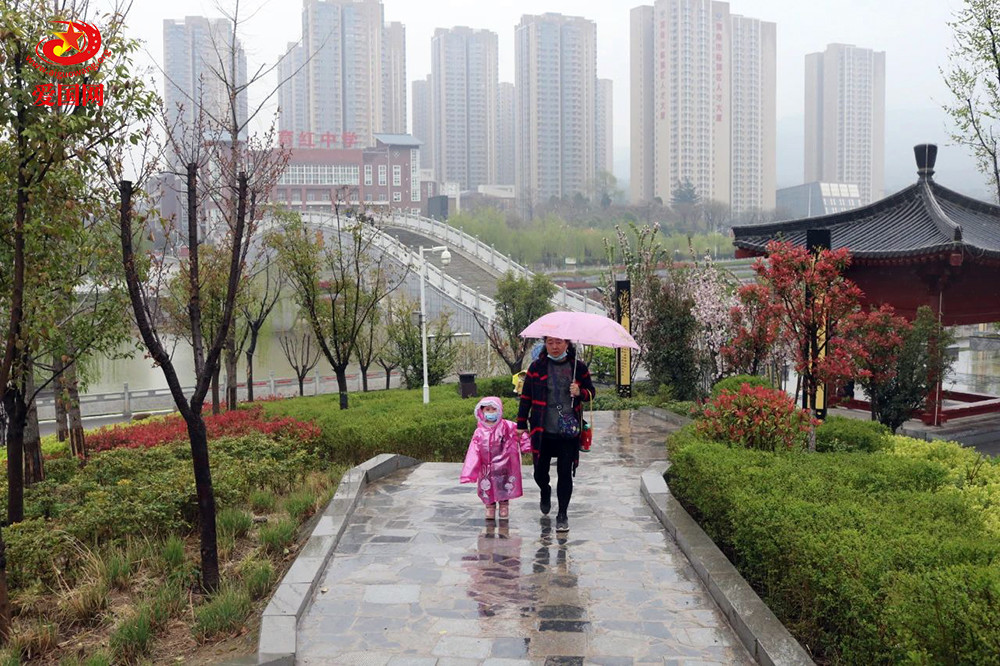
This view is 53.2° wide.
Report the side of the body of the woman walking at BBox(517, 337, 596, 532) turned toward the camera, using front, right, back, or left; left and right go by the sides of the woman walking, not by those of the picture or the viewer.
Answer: front

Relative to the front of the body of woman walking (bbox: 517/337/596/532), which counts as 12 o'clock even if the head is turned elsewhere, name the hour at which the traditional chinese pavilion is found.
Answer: The traditional chinese pavilion is roughly at 7 o'clock from the woman walking.

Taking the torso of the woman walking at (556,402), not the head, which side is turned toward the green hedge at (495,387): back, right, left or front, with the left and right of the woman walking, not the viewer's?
back

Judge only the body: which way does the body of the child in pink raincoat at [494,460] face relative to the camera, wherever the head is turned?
toward the camera

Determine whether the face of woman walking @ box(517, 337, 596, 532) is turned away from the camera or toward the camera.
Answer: toward the camera

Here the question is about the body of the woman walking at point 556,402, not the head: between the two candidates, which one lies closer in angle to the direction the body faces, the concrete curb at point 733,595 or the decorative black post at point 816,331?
the concrete curb

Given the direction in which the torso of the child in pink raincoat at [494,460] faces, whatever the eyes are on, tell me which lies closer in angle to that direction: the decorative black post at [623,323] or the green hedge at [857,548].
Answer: the green hedge

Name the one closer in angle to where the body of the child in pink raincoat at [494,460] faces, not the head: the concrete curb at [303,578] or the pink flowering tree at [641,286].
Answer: the concrete curb

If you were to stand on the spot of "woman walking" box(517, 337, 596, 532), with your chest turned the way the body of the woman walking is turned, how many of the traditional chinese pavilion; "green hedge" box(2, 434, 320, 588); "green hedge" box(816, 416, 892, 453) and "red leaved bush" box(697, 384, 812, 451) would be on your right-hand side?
1

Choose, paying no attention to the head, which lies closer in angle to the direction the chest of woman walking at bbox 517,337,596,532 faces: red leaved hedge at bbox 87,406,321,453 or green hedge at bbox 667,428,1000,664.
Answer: the green hedge

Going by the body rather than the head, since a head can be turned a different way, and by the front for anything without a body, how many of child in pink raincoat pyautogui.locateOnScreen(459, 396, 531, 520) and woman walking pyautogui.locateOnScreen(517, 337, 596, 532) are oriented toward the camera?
2

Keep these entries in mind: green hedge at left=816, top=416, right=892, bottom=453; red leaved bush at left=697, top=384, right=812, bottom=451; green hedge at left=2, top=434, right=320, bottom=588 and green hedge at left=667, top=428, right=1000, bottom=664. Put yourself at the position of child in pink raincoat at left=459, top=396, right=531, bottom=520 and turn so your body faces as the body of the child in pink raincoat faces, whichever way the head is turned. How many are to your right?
1

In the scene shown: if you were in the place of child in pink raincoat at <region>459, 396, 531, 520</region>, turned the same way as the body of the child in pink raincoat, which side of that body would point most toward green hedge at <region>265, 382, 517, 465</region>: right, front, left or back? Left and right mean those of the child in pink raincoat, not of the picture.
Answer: back
